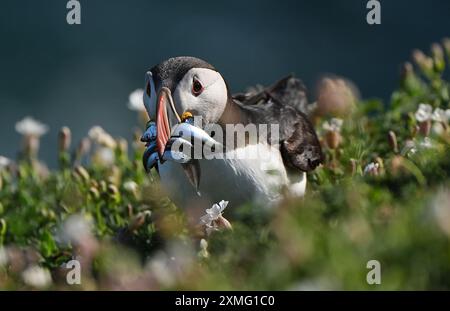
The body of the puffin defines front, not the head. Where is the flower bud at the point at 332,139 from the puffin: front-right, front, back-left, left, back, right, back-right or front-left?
back

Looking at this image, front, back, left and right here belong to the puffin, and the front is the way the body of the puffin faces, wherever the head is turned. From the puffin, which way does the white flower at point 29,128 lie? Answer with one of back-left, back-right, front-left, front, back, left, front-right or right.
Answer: right

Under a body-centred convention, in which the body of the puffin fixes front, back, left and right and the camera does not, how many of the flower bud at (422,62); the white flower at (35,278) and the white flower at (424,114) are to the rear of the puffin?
2

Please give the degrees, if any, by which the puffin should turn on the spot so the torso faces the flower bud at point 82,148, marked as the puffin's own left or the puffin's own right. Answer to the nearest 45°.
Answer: approximately 90° to the puffin's own right

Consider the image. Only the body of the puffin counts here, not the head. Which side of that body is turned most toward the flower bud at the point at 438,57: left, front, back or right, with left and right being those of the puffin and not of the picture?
back

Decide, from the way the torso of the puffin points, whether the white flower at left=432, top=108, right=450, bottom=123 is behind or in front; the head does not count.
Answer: behind

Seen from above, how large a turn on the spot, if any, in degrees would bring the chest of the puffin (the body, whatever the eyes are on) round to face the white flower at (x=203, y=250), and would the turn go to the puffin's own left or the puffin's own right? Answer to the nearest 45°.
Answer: approximately 45° to the puffin's own left

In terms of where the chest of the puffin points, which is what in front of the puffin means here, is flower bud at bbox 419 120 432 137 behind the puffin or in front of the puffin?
behind

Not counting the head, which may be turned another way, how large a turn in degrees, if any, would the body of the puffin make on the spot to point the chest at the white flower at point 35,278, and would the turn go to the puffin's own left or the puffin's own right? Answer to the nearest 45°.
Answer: approximately 45° to the puffin's own right

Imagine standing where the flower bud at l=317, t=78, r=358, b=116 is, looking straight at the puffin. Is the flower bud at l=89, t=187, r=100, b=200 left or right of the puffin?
right

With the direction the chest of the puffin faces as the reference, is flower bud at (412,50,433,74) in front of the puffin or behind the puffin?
behind

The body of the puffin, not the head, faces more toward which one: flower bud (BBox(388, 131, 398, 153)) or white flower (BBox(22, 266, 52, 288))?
the white flower

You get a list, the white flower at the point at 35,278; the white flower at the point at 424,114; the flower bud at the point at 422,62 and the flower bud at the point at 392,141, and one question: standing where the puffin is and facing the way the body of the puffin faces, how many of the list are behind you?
3

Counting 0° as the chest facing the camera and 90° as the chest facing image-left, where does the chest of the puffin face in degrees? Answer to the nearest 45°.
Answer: approximately 45°
